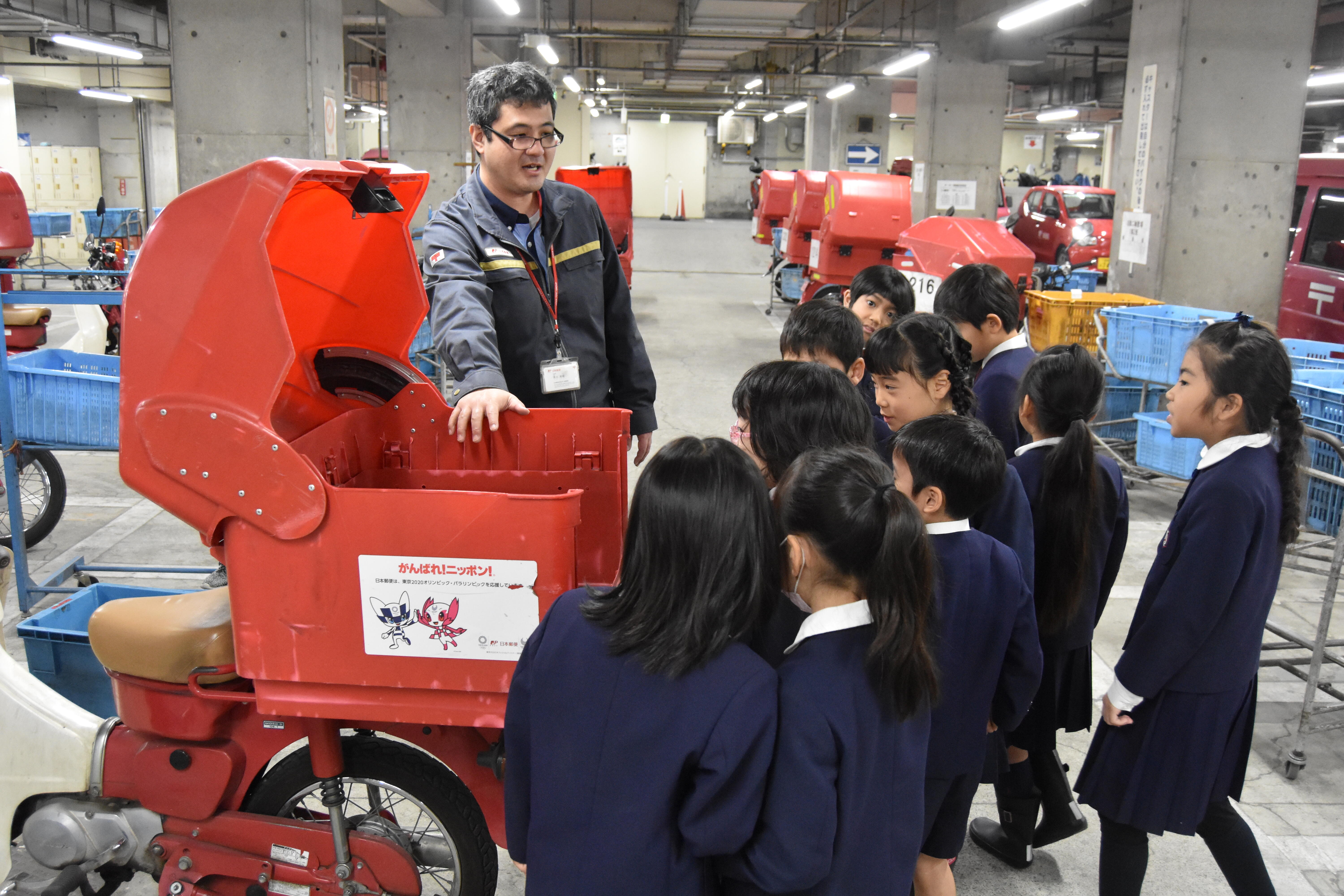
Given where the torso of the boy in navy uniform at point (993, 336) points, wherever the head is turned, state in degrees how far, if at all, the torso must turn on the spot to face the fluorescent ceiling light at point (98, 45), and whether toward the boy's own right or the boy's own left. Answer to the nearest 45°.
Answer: approximately 45° to the boy's own right

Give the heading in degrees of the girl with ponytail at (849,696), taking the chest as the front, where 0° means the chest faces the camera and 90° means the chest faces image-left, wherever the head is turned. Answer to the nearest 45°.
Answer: approximately 135°

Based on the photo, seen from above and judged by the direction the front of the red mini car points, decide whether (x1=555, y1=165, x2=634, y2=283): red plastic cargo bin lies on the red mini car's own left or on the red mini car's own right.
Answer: on the red mini car's own right

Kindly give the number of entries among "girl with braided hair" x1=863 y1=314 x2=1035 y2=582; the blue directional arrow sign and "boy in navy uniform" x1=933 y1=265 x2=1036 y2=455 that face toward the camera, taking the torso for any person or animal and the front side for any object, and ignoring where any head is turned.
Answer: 1

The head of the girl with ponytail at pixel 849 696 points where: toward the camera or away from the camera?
away from the camera

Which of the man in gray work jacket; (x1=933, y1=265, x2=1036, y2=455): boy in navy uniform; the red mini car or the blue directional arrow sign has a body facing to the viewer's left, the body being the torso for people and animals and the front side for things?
the boy in navy uniform

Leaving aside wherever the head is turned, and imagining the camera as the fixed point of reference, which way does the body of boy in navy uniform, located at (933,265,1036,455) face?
to the viewer's left

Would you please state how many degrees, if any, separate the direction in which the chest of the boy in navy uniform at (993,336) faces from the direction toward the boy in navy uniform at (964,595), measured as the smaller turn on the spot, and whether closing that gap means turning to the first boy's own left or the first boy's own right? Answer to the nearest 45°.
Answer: approximately 90° to the first boy's own left

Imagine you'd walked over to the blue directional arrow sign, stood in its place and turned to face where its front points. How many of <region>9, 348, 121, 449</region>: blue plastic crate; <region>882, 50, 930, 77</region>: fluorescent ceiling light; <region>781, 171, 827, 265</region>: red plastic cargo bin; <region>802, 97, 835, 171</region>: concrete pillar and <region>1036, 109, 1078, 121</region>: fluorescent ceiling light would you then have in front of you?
3

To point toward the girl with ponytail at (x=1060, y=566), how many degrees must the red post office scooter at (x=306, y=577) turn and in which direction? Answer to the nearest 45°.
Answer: approximately 180°

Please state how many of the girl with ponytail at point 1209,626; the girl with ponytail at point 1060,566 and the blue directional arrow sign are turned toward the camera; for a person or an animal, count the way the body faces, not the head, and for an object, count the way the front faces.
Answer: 1

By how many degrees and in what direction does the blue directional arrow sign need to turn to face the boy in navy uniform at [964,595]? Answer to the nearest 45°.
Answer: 0° — it already faces them

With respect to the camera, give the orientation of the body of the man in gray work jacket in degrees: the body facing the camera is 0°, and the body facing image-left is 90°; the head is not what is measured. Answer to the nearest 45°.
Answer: approximately 315°

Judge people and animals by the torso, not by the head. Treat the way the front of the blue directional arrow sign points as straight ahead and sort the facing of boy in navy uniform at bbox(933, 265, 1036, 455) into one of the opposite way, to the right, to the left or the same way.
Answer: to the right

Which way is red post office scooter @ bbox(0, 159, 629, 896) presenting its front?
to the viewer's left

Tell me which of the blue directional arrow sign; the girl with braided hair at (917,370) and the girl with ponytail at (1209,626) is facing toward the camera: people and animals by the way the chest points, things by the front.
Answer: the blue directional arrow sign

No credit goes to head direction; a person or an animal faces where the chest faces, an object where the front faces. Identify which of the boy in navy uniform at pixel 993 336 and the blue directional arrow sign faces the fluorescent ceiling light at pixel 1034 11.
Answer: the blue directional arrow sign
